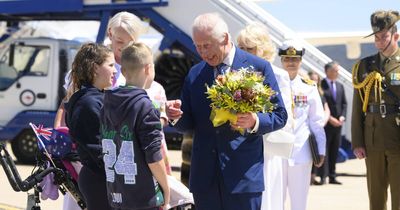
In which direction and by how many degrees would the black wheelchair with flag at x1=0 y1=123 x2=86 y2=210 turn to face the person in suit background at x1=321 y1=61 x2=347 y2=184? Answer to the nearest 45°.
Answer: approximately 45° to its left

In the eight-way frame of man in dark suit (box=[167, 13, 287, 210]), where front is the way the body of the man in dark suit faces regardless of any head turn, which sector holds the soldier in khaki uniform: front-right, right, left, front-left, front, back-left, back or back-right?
back

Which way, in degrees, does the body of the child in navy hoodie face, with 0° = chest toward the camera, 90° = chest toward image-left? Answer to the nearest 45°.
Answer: approximately 225°

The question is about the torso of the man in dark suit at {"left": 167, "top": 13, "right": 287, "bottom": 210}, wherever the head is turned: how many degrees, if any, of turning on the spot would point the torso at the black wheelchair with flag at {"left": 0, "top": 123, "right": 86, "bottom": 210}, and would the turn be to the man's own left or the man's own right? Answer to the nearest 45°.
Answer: approximately 45° to the man's own right

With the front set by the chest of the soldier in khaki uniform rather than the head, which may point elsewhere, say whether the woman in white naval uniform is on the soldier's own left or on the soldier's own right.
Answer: on the soldier's own right

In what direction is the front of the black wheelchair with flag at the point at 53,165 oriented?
to the viewer's right

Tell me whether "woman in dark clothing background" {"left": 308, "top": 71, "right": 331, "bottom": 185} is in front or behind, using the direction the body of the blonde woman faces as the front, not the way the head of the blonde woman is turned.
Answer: behind

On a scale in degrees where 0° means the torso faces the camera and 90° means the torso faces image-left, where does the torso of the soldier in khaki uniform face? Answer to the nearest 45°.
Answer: approximately 0°
